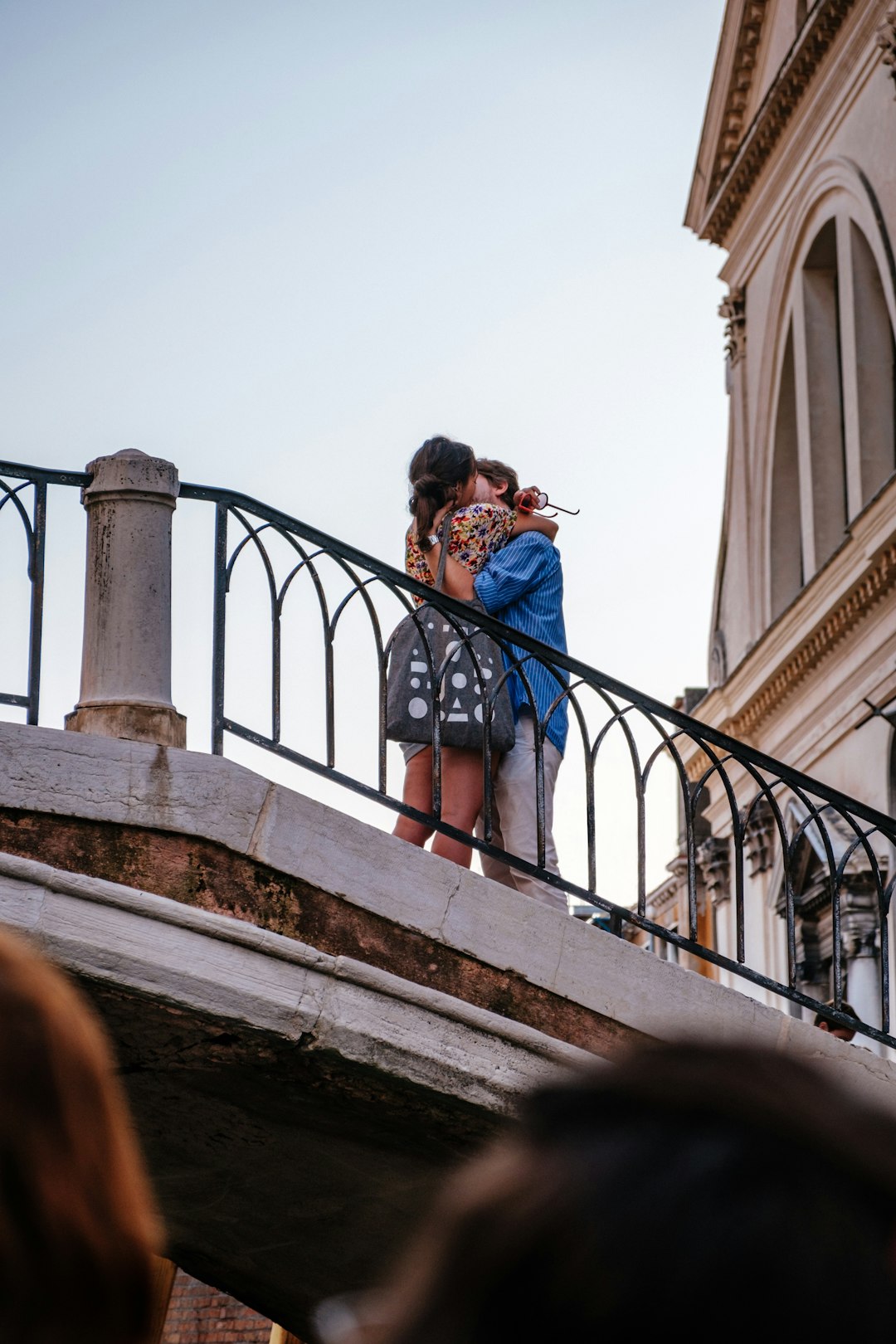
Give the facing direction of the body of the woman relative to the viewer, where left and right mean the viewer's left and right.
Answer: facing away from the viewer and to the right of the viewer

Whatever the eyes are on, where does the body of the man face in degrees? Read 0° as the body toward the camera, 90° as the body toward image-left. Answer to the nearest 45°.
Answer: approximately 90°

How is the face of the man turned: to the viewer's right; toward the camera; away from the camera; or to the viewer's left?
to the viewer's left

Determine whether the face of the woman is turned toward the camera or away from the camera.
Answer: away from the camera
